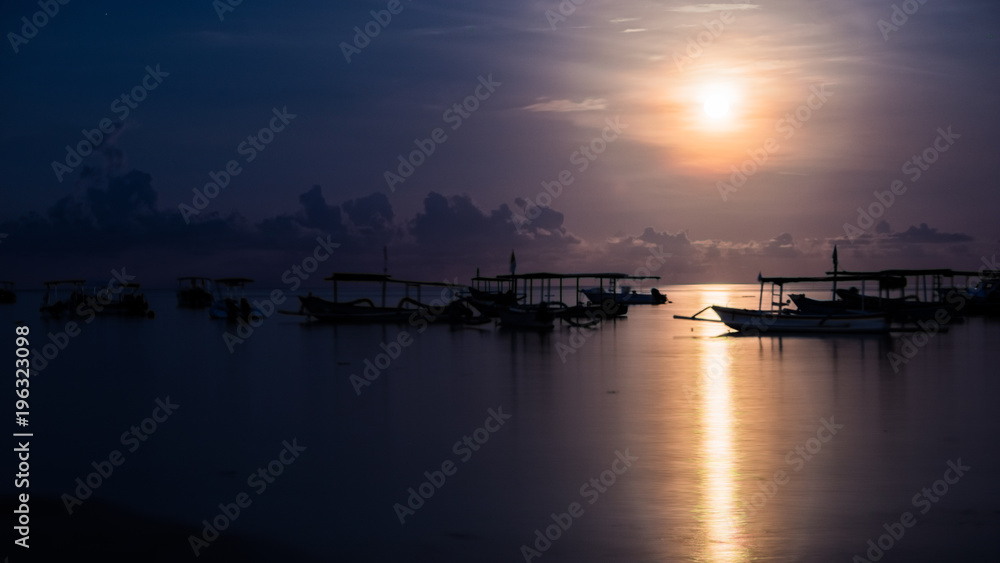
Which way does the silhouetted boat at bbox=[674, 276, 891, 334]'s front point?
to the viewer's left
